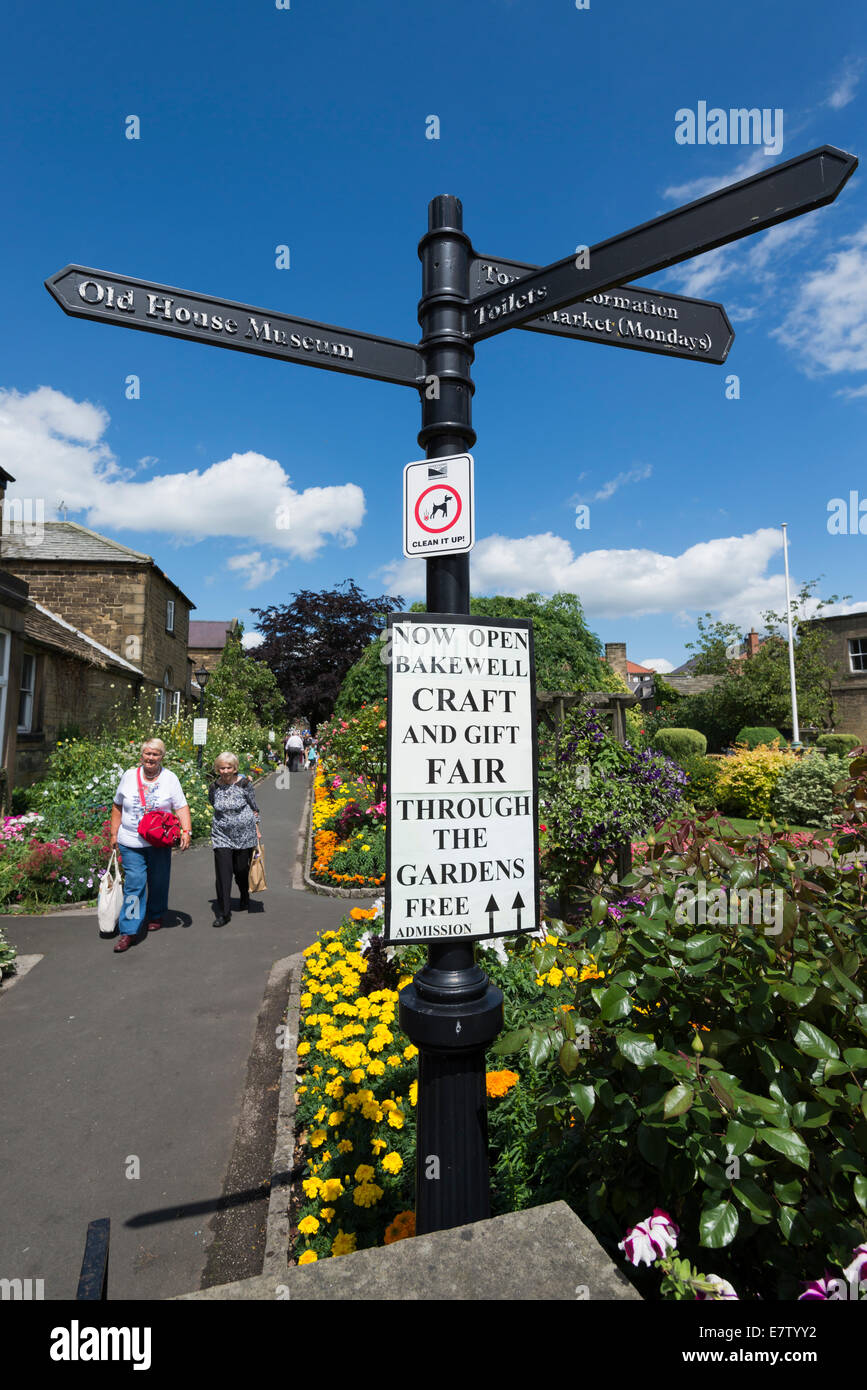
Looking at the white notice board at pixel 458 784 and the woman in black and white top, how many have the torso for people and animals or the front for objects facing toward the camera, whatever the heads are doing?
2

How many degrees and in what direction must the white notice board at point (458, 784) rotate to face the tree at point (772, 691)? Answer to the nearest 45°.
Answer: approximately 135° to its left

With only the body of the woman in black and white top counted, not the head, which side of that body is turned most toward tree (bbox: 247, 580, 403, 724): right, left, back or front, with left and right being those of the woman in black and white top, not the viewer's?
back

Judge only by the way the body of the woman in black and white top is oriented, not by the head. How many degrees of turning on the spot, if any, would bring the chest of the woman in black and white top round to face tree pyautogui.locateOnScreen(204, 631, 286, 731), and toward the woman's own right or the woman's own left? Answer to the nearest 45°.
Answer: approximately 180°

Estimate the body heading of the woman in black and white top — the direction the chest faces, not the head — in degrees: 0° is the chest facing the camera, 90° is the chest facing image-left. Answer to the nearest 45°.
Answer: approximately 0°

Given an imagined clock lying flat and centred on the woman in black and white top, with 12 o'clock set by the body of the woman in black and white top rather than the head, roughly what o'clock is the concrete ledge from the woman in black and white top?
The concrete ledge is roughly at 12 o'clock from the woman in black and white top.
